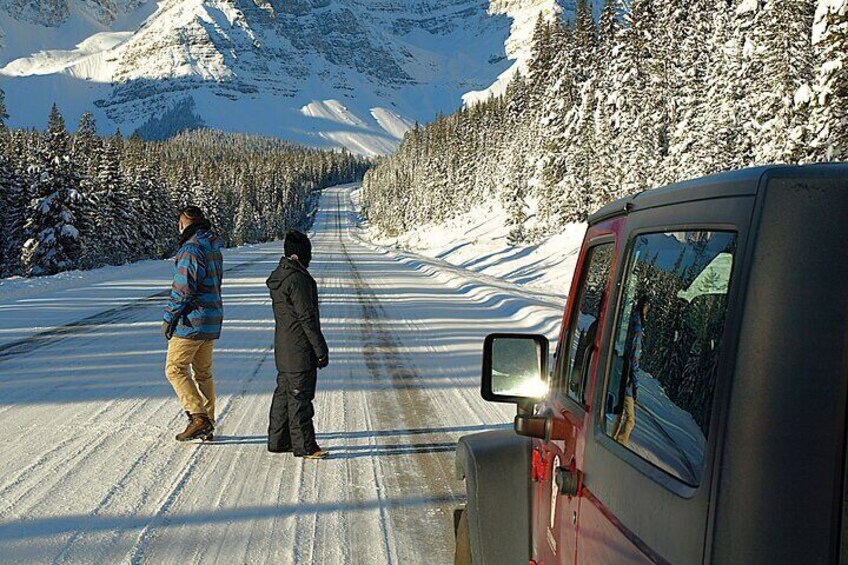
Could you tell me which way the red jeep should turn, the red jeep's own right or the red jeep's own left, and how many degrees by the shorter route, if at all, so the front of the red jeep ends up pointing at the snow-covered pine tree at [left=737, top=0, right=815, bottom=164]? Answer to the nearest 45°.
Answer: approximately 45° to the red jeep's own right

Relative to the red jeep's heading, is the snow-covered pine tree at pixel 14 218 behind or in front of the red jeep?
in front

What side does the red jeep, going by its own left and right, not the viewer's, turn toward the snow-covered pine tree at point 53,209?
front

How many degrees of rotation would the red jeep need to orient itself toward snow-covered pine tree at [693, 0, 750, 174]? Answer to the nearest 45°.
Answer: approximately 45° to its right

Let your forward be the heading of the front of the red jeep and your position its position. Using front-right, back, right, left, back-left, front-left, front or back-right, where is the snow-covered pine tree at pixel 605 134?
front-right

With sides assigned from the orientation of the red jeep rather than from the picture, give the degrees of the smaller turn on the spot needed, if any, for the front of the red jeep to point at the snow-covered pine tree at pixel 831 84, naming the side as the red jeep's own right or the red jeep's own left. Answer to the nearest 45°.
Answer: approximately 45° to the red jeep's own right

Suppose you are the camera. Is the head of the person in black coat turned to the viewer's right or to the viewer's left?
to the viewer's right

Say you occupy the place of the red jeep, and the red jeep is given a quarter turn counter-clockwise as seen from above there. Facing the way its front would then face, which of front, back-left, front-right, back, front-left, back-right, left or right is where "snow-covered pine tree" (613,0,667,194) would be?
back-right

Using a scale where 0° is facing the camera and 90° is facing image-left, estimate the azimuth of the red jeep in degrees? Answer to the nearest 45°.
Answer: approximately 135°
